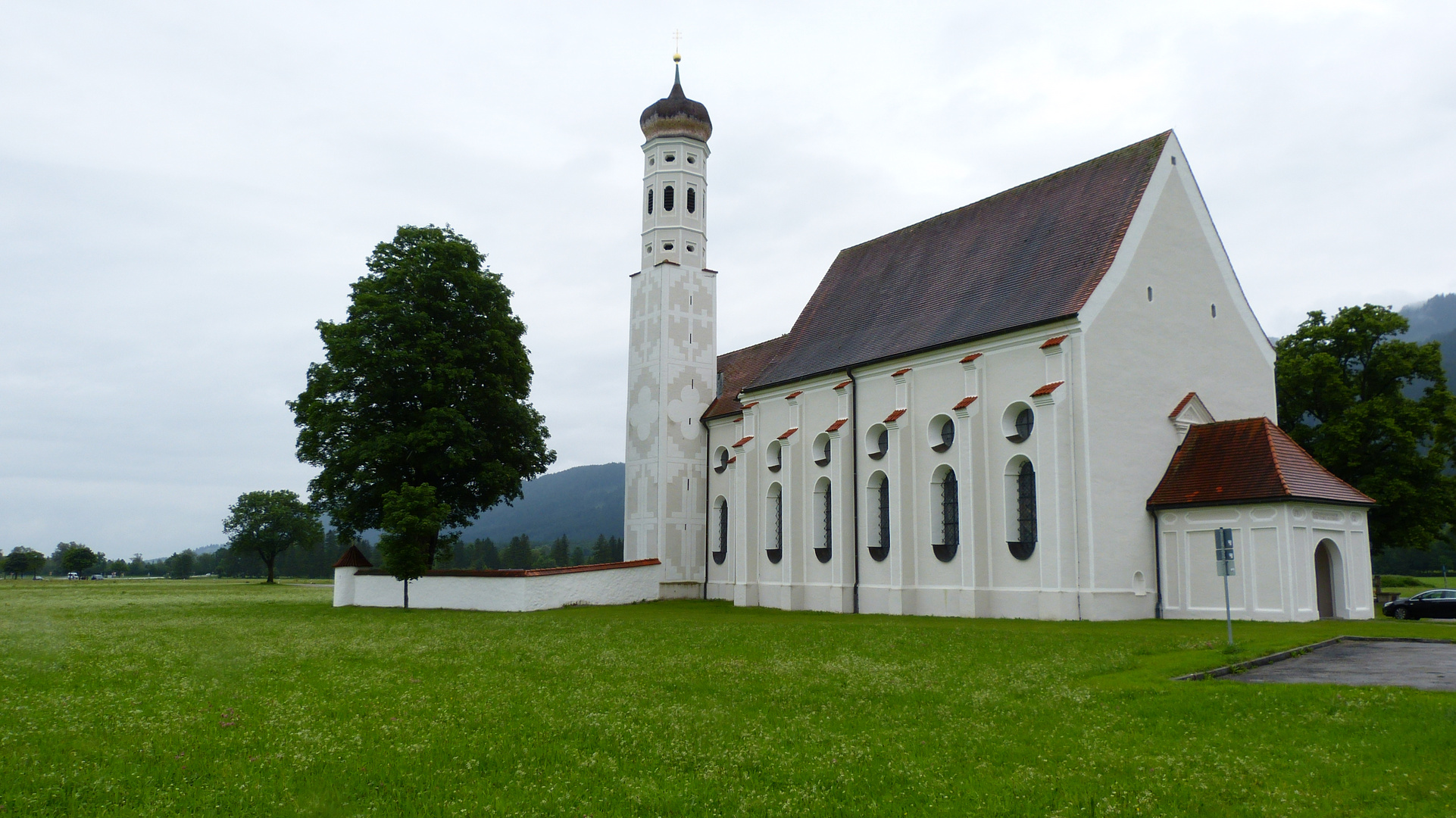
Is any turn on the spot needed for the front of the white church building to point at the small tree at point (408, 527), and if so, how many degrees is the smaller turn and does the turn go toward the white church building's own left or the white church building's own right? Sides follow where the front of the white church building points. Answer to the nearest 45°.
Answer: approximately 135° to the white church building's own right

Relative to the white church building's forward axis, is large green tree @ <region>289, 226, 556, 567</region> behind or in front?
behind

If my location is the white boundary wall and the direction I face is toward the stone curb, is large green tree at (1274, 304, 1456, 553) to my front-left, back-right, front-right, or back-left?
front-left

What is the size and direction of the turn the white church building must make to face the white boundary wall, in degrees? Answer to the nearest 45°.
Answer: approximately 135° to its right
